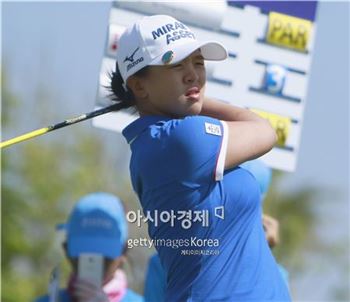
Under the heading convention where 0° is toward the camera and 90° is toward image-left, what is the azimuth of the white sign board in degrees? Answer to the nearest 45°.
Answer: approximately 0°

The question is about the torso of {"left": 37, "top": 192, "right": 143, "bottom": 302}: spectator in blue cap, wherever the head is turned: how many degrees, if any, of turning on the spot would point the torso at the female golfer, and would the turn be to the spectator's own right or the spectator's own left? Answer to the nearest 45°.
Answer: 0° — they already face them
